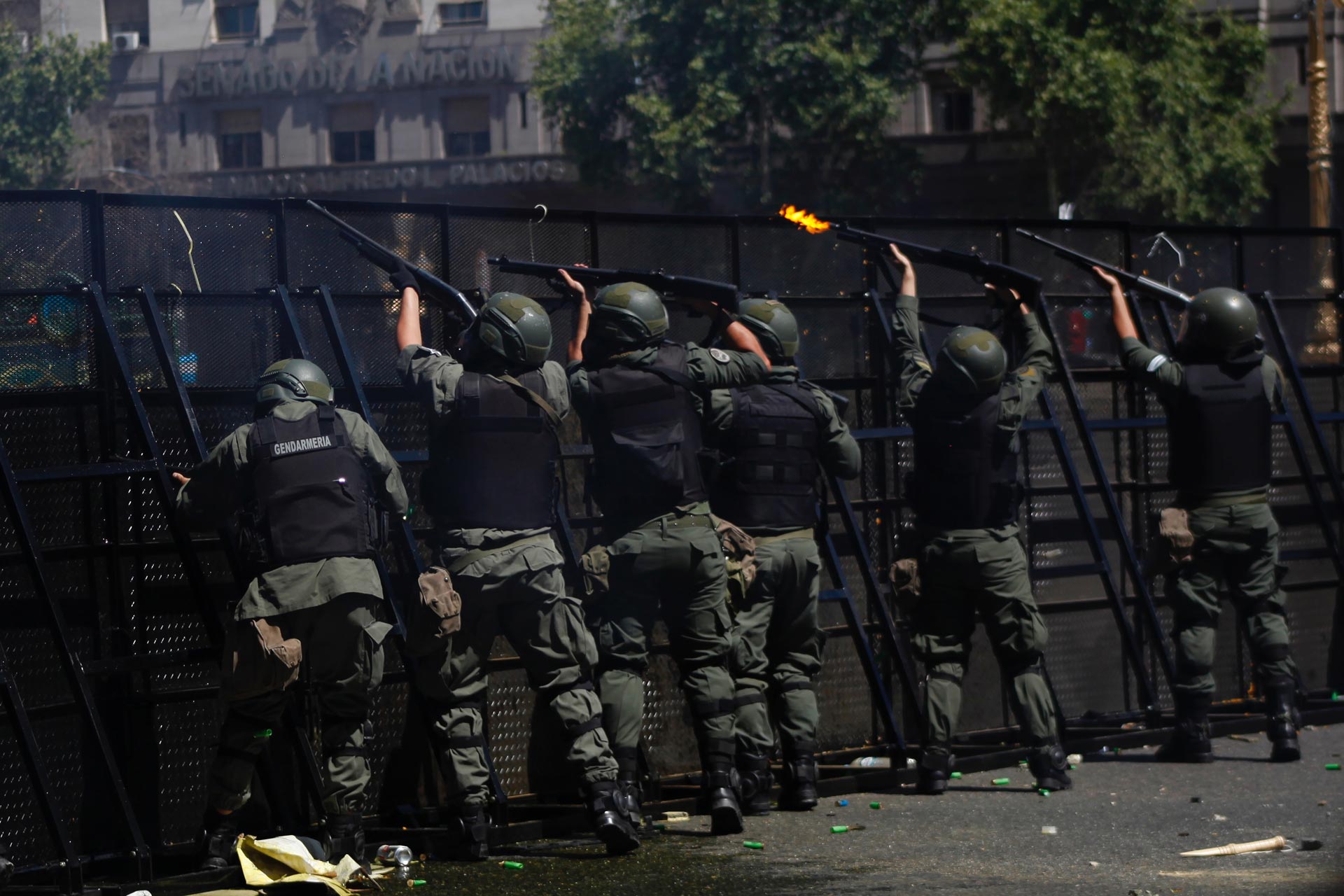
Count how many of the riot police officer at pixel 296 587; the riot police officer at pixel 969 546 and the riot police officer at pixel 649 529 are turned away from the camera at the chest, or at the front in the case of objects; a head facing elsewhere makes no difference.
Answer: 3

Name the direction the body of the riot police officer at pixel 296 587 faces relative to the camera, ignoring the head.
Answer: away from the camera

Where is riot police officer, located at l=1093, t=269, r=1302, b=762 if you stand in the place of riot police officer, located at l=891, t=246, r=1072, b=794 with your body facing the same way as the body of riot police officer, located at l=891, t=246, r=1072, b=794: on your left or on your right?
on your right

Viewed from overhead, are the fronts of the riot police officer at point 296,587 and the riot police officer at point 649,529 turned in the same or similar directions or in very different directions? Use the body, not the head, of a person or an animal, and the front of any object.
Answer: same or similar directions

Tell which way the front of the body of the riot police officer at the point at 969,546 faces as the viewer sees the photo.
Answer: away from the camera

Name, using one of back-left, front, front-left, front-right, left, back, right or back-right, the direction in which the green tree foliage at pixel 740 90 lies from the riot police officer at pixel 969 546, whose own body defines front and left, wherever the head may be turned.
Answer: front

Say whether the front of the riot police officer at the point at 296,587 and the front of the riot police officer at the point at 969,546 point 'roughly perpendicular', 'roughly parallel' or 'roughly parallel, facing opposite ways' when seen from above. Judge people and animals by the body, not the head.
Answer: roughly parallel

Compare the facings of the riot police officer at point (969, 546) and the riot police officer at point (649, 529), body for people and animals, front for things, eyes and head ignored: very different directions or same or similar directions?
same or similar directions

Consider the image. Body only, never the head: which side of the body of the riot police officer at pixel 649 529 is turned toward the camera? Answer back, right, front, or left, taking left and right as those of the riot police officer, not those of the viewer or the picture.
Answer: back

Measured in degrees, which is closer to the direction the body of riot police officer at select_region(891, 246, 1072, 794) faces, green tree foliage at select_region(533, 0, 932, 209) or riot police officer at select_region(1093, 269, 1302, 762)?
the green tree foliage
